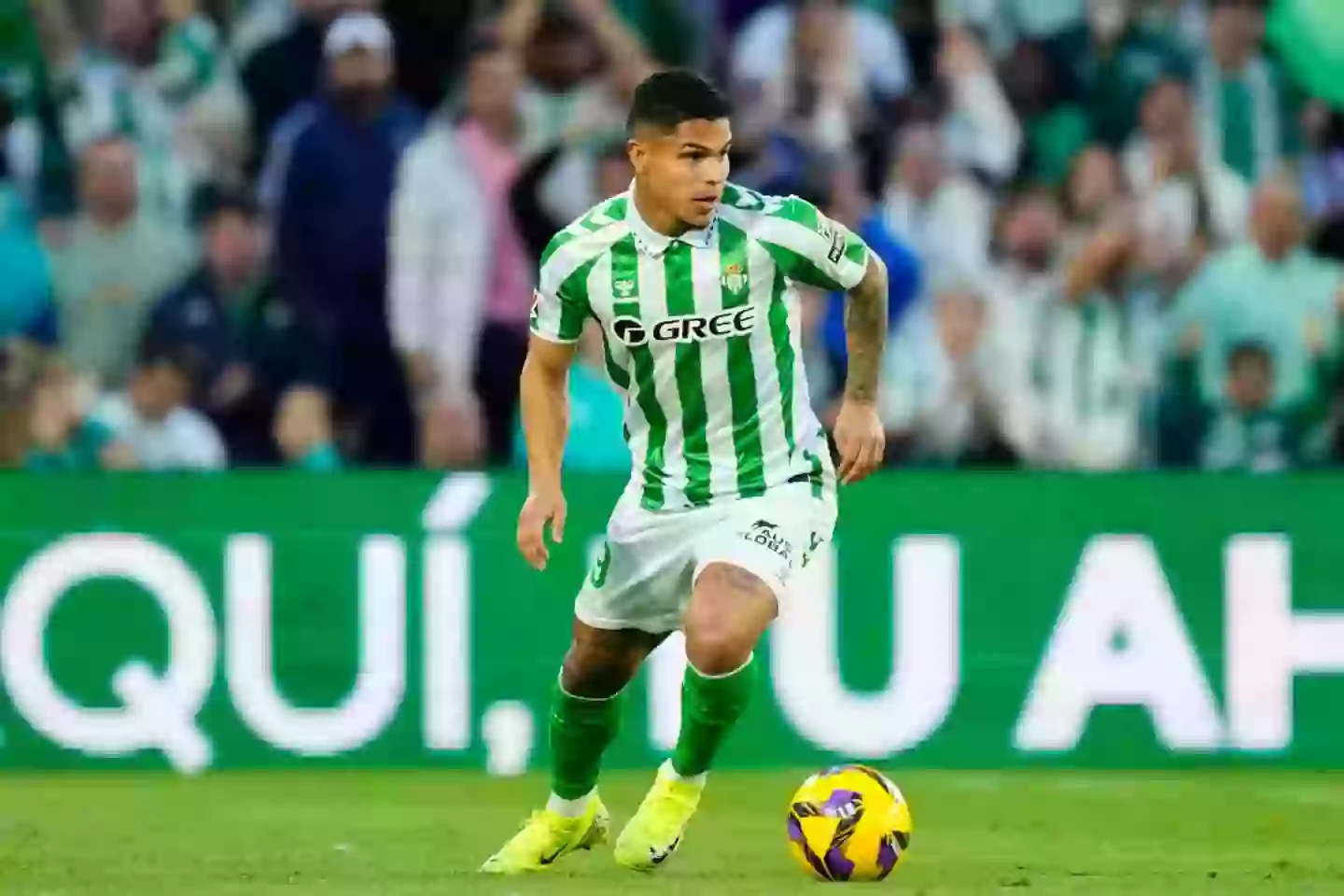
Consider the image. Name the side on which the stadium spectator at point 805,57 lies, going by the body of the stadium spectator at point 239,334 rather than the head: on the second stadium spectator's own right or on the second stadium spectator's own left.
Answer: on the second stadium spectator's own left

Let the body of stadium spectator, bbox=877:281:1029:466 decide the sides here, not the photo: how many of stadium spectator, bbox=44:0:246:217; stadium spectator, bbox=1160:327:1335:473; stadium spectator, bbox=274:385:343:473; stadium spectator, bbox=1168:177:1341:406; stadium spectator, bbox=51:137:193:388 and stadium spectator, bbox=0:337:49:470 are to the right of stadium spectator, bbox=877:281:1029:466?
4

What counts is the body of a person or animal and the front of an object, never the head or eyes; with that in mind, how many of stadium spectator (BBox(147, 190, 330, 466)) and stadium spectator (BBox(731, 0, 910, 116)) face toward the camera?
2

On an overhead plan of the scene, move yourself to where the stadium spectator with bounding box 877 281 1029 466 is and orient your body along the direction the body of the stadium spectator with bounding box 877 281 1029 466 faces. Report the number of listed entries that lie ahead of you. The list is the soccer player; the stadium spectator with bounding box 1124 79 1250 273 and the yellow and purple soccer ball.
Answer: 2

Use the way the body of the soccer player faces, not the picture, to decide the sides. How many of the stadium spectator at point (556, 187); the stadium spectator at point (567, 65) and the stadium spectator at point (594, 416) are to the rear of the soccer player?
3

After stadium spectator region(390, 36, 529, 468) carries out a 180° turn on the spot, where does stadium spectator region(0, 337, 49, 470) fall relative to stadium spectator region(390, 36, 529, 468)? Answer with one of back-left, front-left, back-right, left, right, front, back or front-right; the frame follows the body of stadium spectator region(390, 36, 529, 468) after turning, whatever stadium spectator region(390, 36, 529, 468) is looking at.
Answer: front-left

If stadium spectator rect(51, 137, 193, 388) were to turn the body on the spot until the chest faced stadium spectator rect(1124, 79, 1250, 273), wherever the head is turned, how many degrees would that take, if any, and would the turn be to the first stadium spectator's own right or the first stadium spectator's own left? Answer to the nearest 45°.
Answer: approximately 90° to the first stadium spectator's own left
